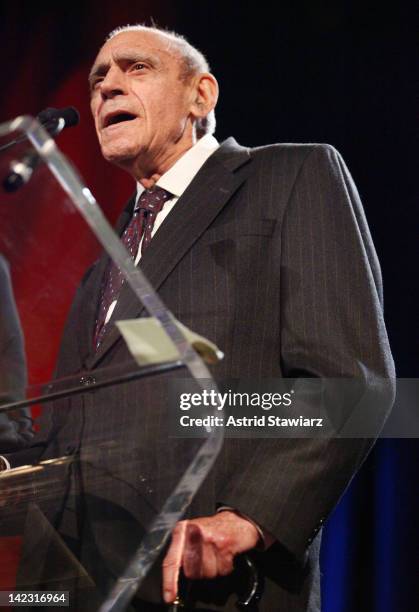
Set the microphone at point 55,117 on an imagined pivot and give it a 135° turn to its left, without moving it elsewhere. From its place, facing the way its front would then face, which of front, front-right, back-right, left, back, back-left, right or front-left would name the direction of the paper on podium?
back-left

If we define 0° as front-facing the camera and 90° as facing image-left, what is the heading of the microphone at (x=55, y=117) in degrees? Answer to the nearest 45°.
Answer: approximately 270°

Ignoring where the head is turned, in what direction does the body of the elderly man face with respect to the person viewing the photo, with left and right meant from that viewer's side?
facing the viewer and to the left of the viewer

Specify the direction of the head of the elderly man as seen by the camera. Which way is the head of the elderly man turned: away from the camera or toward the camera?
toward the camera

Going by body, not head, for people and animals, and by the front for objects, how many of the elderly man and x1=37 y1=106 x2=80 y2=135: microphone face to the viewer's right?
1
